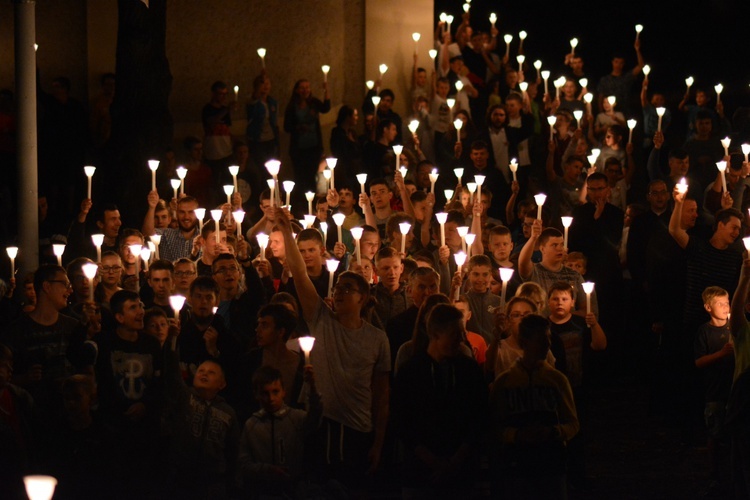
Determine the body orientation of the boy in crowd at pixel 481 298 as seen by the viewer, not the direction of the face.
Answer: toward the camera

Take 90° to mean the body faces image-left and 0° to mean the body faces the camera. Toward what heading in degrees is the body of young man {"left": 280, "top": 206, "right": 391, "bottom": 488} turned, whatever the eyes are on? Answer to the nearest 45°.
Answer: approximately 45°

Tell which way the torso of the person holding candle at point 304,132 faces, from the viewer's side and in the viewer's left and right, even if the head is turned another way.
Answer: facing the viewer

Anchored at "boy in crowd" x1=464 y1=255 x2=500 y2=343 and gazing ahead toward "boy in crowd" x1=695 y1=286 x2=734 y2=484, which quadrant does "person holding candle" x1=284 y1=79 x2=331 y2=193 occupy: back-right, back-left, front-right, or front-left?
back-left

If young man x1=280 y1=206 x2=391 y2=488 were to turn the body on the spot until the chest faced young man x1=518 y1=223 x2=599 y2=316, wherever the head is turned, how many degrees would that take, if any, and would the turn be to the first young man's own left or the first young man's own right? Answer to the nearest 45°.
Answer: approximately 180°

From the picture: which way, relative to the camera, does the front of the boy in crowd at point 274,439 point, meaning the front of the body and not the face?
toward the camera

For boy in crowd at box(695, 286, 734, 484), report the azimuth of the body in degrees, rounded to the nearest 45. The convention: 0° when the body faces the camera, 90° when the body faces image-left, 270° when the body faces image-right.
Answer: approximately 315°

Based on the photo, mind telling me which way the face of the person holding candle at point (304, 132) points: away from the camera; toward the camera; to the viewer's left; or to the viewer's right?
toward the camera

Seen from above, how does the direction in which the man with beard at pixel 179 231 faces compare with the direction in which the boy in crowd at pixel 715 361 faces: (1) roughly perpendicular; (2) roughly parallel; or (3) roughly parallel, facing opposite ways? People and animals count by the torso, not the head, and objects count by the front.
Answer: roughly parallel

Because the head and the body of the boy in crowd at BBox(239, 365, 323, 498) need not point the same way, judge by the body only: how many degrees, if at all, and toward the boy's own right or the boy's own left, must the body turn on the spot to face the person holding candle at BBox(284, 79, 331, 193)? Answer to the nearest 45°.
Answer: approximately 180°

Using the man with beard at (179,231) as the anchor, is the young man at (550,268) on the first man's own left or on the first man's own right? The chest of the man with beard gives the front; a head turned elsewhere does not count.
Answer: on the first man's own left

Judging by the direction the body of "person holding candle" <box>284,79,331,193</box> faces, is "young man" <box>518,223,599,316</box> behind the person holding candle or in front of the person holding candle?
in front

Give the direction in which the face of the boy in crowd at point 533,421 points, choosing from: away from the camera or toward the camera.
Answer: away from the camera

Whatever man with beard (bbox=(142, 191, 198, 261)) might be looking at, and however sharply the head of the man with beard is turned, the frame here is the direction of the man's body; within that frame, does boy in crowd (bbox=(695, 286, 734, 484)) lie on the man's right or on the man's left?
on the man's left
